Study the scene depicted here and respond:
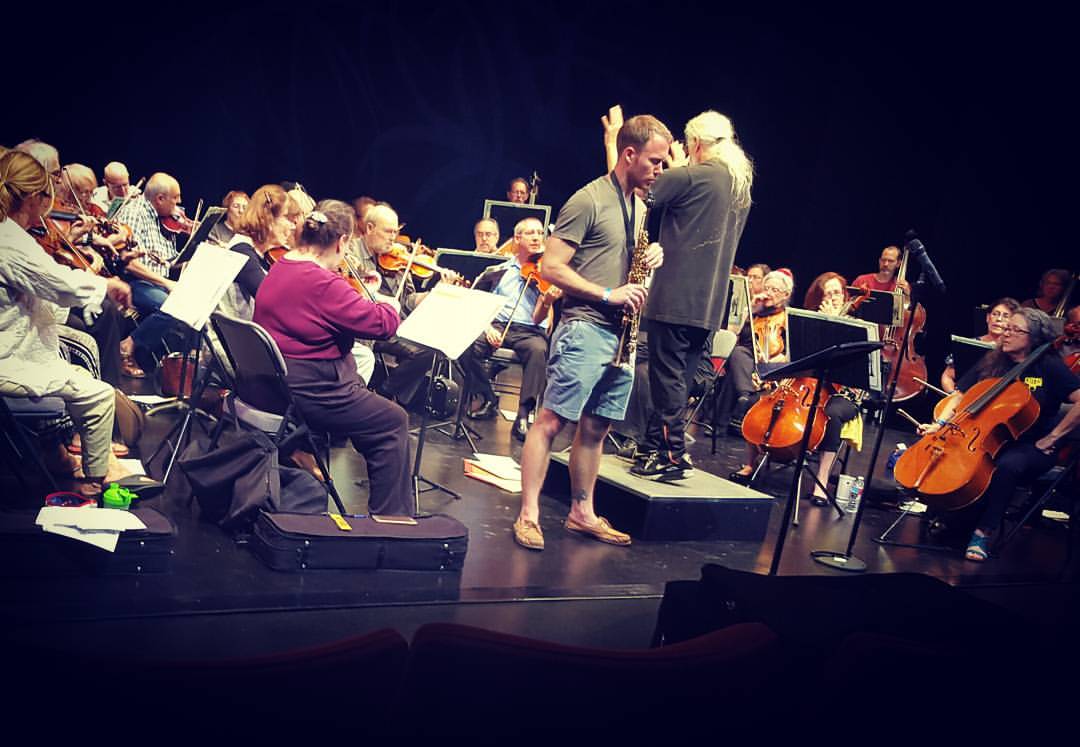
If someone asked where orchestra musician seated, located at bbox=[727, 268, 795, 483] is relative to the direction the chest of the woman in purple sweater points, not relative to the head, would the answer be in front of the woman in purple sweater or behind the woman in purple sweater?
in front

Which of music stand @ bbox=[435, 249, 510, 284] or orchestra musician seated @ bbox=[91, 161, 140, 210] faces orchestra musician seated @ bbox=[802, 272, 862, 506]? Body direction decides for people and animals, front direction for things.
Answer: orchestra musician seated @ bbox=[91, 161, 140, 210]

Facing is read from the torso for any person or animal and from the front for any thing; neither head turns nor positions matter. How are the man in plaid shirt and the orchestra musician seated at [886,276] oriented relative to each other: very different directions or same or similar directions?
very different directions

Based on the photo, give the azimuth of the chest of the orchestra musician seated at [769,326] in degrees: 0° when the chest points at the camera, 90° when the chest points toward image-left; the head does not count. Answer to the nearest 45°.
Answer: approximately 45°

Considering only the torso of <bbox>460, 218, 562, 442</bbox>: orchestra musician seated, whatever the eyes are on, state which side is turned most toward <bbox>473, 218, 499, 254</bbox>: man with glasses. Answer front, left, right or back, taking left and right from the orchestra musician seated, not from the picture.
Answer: back

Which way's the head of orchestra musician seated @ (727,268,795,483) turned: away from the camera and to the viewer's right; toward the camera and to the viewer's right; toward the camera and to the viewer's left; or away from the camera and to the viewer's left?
toward the camera and to the viewer's left

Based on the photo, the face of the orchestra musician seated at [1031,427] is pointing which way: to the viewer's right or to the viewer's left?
to the viewer's left

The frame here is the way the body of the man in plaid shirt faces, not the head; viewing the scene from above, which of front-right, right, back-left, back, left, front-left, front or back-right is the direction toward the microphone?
front-right

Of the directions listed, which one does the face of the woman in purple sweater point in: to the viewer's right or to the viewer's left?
to the viewer's right

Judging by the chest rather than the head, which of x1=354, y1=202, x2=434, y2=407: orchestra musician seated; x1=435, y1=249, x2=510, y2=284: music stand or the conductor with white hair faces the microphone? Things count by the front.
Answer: the orchestra musician seated

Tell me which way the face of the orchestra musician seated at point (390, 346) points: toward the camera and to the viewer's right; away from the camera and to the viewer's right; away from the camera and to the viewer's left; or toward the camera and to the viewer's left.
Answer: toward the camera and to the viewer's right

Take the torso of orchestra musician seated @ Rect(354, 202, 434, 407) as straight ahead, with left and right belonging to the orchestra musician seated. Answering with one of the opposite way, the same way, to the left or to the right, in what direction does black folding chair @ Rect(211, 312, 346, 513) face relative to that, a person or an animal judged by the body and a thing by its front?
to the left

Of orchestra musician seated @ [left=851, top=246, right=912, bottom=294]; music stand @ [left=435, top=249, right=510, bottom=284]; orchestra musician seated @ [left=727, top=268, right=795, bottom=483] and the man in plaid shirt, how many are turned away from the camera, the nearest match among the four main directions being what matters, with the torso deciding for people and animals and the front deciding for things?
1

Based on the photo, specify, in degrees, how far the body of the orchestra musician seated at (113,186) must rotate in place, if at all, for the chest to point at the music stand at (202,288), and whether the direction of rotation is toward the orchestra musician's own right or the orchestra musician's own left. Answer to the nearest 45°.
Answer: approximately 45° to the orchestra musician's own right

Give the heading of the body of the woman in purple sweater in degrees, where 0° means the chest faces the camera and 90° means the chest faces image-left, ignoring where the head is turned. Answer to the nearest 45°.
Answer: approximately 225°

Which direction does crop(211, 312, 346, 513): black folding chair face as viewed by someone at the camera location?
facing away from the viewer and to the right of the viewer

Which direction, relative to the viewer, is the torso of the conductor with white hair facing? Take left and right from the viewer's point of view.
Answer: facing away from the viewer and to the left of the viewer

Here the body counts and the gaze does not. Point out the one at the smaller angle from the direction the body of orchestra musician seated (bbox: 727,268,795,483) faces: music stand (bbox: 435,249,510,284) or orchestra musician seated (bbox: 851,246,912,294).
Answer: the music stand

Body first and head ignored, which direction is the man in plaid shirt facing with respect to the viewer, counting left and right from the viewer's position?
facing to the right of the viewer

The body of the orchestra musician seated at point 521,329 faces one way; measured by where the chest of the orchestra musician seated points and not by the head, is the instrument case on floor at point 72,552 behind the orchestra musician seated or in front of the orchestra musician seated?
in front

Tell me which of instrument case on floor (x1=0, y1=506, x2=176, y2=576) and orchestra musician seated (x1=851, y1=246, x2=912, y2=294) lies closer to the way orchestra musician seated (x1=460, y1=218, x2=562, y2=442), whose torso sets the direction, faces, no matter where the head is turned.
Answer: the instrument case on floor
